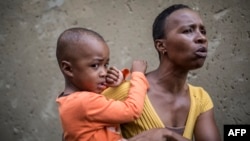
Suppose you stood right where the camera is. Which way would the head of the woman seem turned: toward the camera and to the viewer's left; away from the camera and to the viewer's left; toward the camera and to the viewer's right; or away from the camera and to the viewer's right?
toward the camera and to the viewer's right

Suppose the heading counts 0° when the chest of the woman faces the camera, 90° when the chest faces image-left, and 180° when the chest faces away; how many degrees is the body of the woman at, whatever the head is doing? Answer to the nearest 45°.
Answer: approximately 315°
